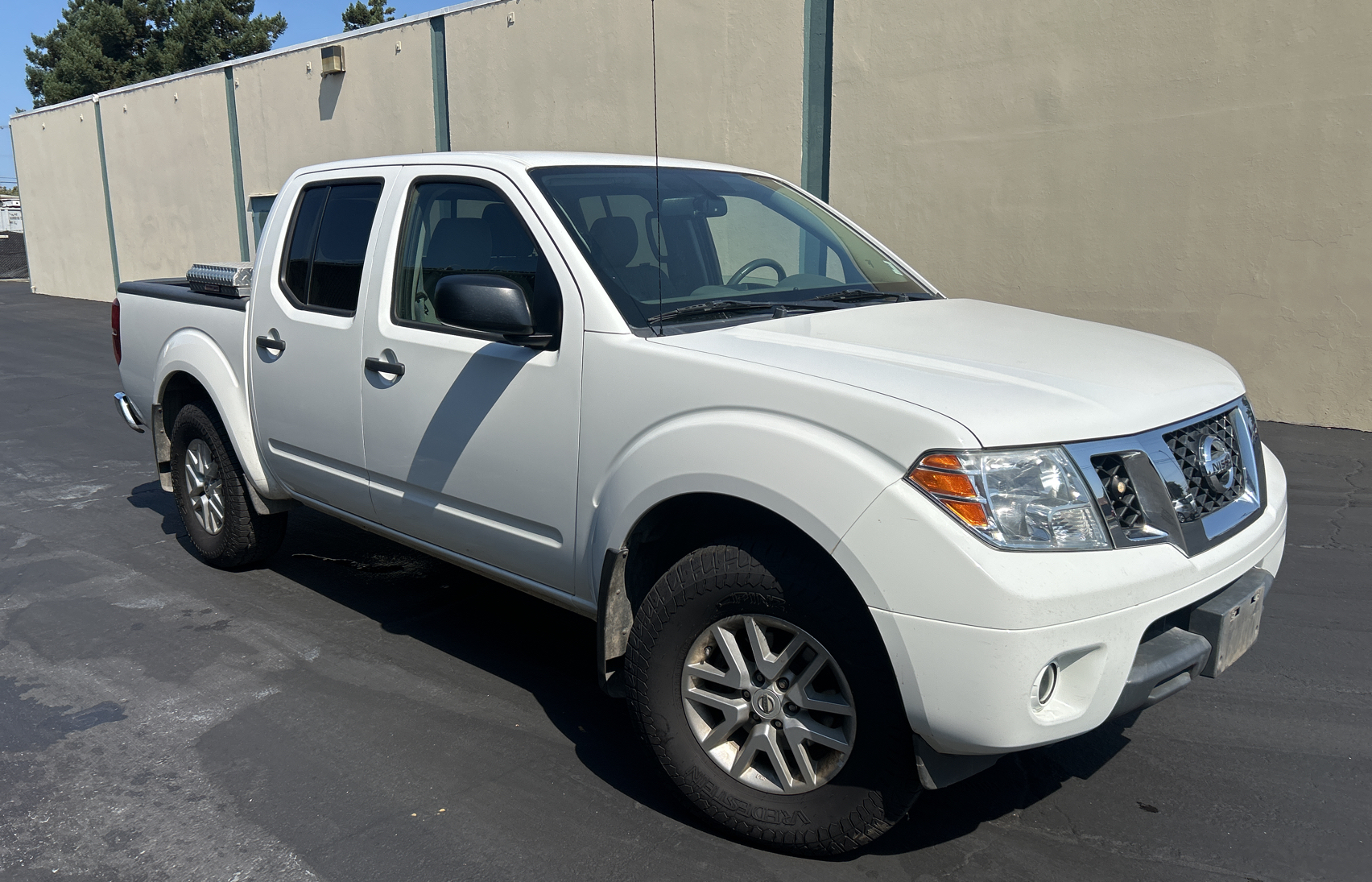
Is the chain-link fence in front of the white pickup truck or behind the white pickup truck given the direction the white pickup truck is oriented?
behind

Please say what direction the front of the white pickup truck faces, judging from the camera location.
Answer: facing the viewer and to the right of the viewer

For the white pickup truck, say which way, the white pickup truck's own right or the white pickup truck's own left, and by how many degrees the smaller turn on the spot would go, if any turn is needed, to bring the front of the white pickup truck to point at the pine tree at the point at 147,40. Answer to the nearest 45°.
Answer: approximately 180°
